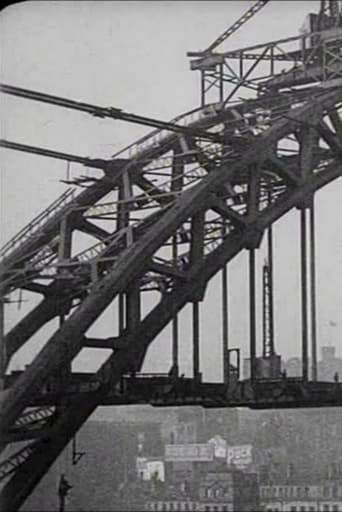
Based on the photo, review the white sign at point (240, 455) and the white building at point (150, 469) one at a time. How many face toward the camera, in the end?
2

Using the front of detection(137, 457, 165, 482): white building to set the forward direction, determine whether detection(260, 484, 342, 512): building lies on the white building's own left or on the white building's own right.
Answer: on the white building's own left

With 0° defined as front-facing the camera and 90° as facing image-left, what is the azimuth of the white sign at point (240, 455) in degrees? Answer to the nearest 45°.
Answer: approximately 0°

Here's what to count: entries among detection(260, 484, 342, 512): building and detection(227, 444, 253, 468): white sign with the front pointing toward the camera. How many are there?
2

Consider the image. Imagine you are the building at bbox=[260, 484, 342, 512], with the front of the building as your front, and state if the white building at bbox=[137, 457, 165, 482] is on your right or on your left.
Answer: on your right
